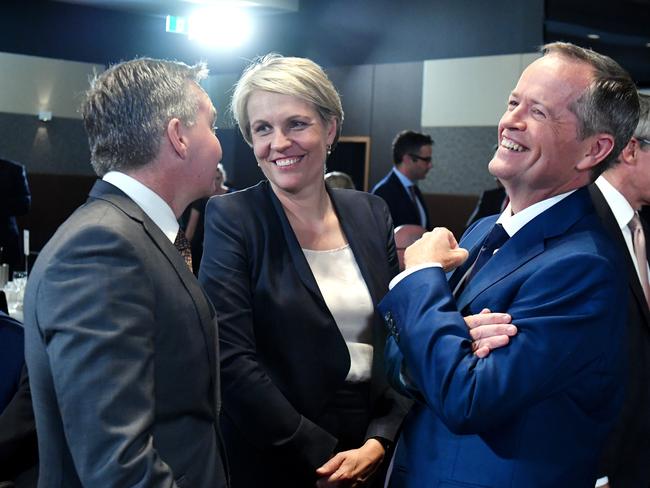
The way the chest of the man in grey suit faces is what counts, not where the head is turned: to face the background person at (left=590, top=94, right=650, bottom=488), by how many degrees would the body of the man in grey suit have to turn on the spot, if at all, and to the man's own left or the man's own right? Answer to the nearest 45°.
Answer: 0° — they already face them

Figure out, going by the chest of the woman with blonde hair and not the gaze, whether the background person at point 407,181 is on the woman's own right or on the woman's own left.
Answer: on the woman's own left

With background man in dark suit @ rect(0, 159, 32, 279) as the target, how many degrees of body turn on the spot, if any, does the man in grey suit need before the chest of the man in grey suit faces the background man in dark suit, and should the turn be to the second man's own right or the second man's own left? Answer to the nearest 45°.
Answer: approximately 90° to the second man's own left

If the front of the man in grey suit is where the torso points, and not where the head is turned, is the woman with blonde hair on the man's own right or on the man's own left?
on the man's own left

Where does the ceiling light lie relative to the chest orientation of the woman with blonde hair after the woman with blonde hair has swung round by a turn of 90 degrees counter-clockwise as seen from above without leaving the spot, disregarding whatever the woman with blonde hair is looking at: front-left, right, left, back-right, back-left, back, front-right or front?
front-left

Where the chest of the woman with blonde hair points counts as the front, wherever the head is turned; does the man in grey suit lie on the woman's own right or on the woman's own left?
on the woman's own right

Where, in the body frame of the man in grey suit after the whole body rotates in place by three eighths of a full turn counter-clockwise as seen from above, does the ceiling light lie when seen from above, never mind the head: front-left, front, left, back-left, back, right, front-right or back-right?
front-right

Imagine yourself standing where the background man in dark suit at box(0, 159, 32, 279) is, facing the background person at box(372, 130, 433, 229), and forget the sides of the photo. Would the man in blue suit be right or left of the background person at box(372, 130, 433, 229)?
right

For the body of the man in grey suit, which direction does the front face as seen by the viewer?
to the viewer's right

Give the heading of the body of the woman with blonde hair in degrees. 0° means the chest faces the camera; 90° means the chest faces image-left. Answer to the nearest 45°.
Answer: approximately 315°
